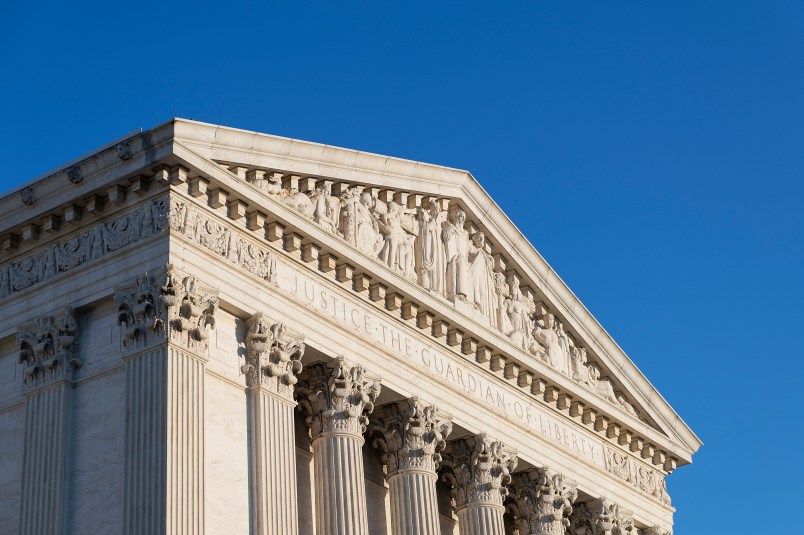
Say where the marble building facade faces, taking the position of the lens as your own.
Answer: facing the viewer and to the right of the viewer
